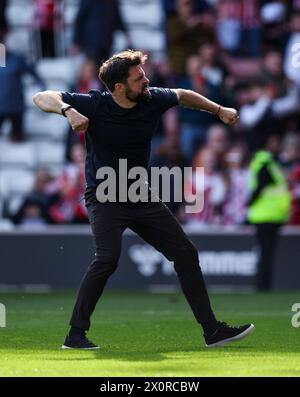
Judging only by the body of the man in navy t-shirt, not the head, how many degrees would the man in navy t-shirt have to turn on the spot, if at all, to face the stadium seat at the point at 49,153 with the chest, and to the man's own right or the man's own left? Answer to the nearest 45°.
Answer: approximately 135° to the man's own left

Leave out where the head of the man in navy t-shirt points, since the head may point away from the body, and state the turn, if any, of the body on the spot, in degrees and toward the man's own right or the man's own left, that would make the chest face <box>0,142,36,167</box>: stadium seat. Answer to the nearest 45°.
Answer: approximately 135° to the man's own left

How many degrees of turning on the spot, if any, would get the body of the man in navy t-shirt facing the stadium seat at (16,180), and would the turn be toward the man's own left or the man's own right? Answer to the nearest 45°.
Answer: approximately 135° to the man's own left

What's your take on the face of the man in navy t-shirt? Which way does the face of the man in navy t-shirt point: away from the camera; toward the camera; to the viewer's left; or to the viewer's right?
to the viewer's right

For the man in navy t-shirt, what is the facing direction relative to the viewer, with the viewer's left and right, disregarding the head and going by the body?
facing the viewer and to the right of the viewer
